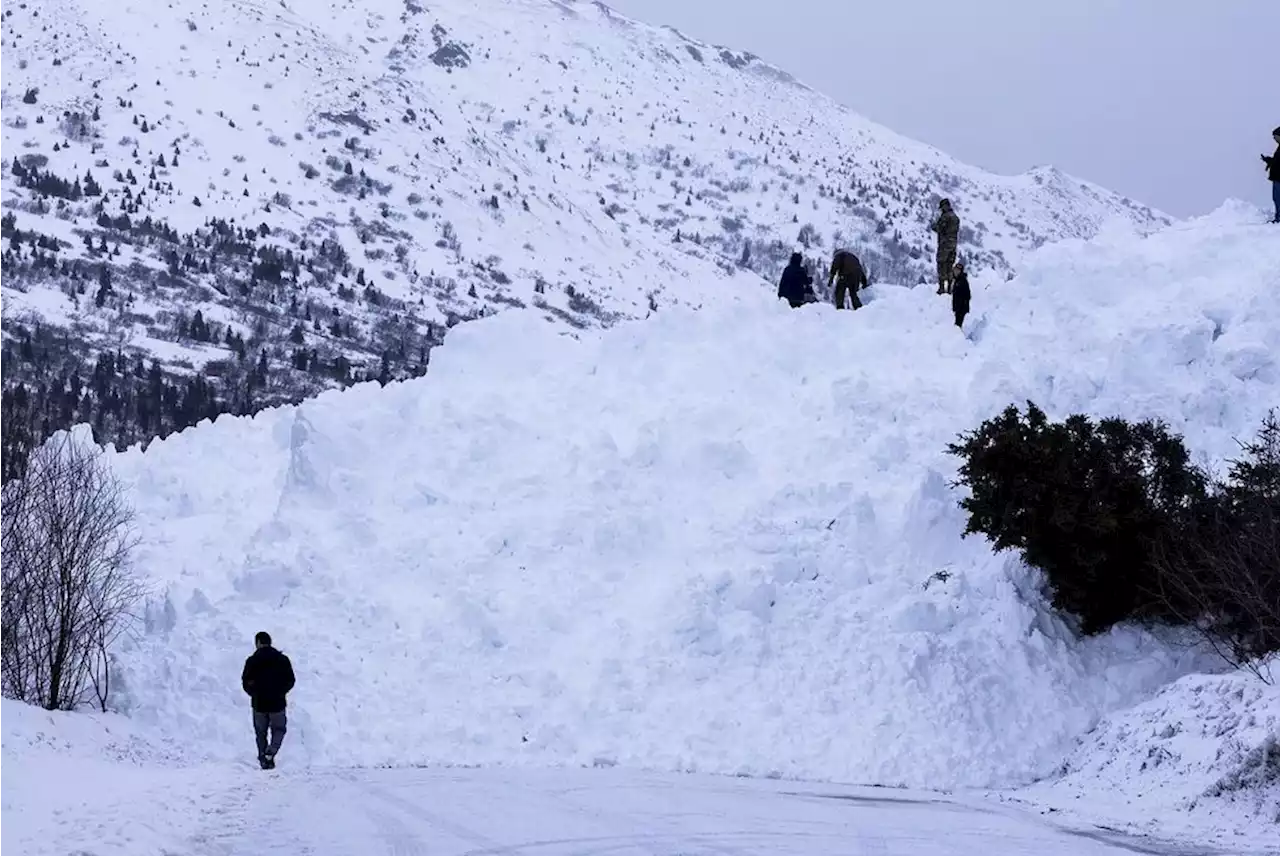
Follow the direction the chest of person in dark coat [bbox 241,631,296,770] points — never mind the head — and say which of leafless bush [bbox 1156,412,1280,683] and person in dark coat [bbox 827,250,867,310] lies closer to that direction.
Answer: the person in dark coat

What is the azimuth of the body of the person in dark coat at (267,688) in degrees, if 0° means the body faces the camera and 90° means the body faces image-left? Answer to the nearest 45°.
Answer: approximately 180°

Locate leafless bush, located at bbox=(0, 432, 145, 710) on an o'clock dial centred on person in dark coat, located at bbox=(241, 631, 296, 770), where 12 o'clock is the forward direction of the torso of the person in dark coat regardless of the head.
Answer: The leafless bush is roughly at 11 o'clock from the person in dark coat.

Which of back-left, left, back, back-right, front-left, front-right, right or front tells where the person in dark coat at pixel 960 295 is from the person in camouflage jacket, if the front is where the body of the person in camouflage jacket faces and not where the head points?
left

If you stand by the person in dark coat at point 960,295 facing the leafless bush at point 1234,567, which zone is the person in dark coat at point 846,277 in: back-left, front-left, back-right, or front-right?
back-right

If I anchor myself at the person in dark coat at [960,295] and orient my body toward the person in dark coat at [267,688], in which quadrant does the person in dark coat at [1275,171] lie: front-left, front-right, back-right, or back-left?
back-left

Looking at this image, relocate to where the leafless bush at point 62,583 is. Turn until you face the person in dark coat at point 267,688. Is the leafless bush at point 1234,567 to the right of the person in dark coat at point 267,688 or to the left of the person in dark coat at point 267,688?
left

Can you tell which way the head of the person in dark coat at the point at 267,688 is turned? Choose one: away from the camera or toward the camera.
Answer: away from the camera
